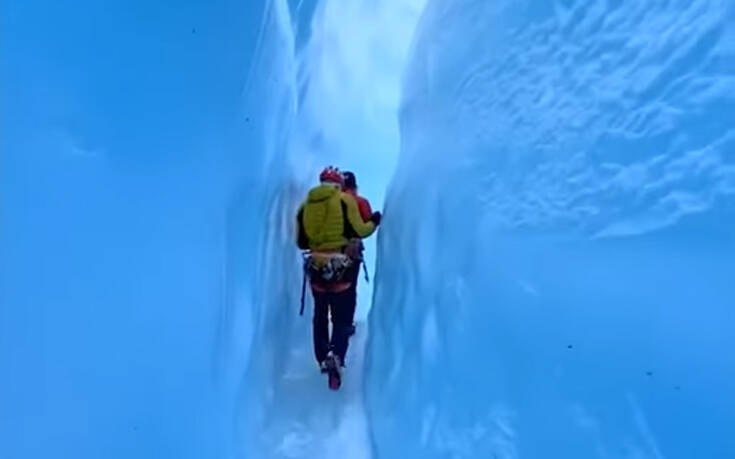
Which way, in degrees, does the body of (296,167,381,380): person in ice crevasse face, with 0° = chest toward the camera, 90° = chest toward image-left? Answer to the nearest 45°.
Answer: approximately 180°
